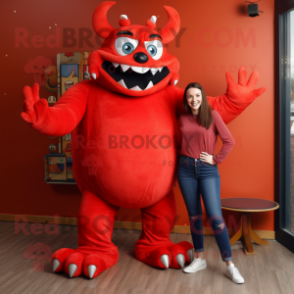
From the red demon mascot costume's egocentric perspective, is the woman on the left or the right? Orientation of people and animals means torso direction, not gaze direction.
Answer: on its left

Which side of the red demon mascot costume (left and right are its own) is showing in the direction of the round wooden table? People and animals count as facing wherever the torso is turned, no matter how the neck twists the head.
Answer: left

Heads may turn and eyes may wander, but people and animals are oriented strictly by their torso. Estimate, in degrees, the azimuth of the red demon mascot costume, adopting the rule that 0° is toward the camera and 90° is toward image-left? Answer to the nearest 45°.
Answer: approximately 0°

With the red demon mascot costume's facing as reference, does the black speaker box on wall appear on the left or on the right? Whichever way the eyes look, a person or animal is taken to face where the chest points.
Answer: on its left
